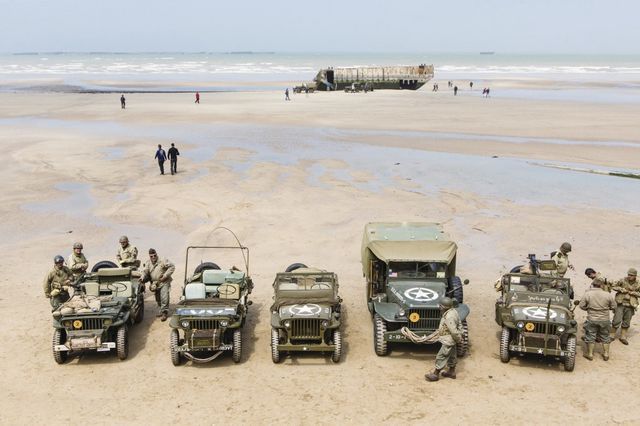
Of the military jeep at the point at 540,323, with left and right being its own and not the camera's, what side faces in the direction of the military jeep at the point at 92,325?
right

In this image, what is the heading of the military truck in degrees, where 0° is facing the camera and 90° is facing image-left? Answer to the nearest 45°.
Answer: approximately 0°

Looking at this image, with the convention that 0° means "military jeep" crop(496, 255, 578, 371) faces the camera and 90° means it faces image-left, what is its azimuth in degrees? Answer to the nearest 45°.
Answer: approximately 0°

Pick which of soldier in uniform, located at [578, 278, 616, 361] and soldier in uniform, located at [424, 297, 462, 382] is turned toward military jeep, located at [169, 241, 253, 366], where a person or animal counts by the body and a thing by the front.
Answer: soldier in uniform, located at [424, 297, 462, 382]

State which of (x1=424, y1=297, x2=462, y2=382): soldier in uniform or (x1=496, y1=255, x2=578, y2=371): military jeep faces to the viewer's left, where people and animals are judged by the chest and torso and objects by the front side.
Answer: the soldier in uniform

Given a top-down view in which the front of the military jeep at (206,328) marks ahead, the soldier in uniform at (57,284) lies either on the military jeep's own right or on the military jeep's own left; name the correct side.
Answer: on the military jeep's own right

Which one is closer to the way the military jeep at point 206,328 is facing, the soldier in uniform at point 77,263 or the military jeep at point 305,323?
the military jeep

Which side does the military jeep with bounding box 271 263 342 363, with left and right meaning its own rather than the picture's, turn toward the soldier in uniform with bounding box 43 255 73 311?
right

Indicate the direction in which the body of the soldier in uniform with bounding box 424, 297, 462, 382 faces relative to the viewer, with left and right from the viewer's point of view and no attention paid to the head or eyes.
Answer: facing to the left of the viewer

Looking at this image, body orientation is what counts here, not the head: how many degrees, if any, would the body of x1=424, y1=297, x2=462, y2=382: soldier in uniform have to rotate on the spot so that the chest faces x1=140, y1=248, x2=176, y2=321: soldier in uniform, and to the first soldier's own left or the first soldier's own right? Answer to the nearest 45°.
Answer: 0° — they already face them

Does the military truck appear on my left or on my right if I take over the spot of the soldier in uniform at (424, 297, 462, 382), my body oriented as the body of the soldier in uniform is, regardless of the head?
on my right

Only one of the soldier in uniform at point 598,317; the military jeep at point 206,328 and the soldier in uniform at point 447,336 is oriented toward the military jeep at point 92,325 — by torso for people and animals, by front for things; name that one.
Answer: the soldier in uniform at point 447,336
